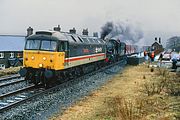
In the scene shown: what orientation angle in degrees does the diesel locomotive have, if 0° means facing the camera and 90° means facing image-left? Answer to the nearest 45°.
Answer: approximately 45°
